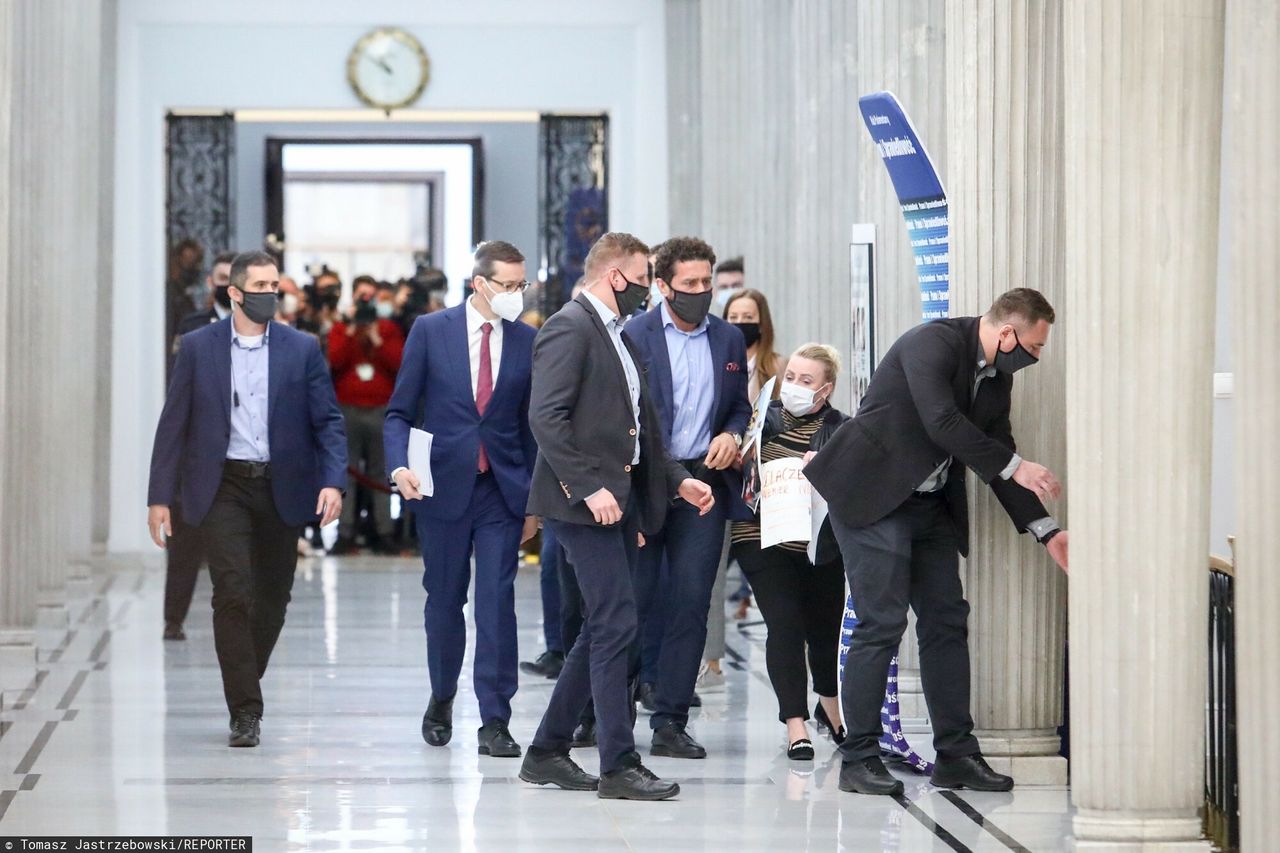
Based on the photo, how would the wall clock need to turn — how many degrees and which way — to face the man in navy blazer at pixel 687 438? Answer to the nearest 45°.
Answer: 0° — it already faces them

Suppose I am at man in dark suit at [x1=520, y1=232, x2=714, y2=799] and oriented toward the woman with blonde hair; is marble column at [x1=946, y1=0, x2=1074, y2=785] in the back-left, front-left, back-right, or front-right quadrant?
front-right

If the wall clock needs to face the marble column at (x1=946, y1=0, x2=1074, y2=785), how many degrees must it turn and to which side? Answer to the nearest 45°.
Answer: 0° — it already faces it

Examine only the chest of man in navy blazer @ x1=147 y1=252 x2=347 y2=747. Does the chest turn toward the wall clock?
no

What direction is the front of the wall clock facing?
toward the camera

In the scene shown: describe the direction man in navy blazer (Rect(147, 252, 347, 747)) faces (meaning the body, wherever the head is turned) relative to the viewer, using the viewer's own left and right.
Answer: facing the viewer

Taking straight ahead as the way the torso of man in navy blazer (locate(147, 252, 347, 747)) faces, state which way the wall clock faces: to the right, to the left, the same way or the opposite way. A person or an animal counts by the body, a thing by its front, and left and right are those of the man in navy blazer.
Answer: the same way

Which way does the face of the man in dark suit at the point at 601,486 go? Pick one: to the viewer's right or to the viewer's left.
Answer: to the viewer's right

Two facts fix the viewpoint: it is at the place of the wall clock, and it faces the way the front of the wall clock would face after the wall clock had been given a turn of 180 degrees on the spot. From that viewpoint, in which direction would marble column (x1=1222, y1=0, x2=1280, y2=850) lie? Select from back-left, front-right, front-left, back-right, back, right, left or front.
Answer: back

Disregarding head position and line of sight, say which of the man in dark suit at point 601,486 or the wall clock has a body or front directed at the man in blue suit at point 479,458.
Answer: the wall clock

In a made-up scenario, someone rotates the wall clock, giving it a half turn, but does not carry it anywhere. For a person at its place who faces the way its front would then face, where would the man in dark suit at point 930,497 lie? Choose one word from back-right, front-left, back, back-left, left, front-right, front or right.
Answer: back

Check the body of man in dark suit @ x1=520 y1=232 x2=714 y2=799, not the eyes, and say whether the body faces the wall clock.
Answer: no
